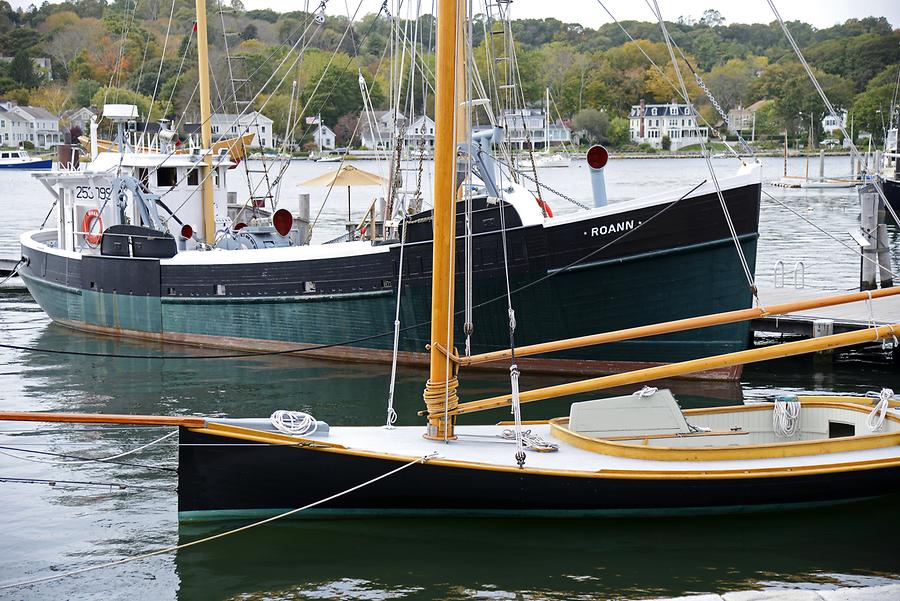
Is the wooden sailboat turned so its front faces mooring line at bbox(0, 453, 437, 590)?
yes

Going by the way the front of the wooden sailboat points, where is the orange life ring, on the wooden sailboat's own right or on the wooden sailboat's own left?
on the wooden sailboat's own right

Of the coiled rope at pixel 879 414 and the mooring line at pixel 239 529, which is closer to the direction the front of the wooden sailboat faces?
the mooring line

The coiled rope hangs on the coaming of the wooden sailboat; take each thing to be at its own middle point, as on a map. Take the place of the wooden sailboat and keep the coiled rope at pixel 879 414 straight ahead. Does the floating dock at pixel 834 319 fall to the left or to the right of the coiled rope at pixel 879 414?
left

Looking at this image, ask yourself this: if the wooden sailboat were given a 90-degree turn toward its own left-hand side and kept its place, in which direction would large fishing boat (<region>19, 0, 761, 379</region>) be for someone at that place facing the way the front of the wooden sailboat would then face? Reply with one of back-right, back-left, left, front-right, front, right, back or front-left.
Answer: back

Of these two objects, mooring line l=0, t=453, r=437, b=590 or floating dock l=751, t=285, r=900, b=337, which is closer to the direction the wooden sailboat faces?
the mooring line

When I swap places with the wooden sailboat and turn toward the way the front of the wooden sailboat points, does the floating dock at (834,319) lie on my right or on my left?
on my right

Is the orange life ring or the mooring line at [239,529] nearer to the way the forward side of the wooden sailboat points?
the mooring line

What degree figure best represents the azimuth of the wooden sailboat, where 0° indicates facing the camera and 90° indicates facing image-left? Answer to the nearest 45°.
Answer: approximately 90°

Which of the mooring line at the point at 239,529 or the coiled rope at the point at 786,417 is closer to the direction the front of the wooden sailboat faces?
the mooring line
